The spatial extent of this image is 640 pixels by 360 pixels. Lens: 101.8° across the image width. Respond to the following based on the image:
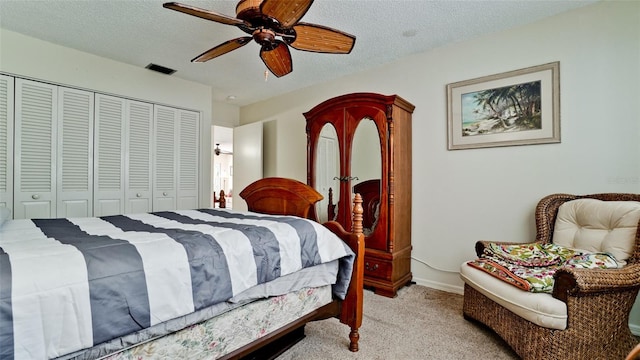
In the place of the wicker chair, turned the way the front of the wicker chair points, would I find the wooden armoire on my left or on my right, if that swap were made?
on my right

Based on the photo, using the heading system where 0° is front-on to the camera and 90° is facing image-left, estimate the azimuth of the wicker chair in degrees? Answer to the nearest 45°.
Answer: approximately 45°

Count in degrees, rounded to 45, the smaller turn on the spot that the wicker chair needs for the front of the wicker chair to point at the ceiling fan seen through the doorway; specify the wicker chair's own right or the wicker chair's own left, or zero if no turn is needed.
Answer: approximately 45° to the wicker chair's own right

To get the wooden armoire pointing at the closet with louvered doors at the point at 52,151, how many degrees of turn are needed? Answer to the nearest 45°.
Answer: approximately 45° to its right

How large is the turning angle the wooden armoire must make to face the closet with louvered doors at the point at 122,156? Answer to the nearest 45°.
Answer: approximately 45° to its right

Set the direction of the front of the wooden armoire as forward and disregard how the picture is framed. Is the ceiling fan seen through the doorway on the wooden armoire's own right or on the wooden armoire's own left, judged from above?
on the wooden armoire's own right

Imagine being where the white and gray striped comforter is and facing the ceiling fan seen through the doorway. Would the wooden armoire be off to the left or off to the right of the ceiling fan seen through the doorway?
right

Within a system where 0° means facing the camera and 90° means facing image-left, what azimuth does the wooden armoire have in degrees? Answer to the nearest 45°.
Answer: approximately 45°

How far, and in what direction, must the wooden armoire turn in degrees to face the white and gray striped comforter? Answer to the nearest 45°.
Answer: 0° — it already faces it

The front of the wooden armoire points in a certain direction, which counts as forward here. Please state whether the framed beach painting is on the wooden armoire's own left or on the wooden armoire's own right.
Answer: on the wooden armoire's own left

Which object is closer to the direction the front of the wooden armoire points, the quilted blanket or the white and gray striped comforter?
the white and gray striped comforter
